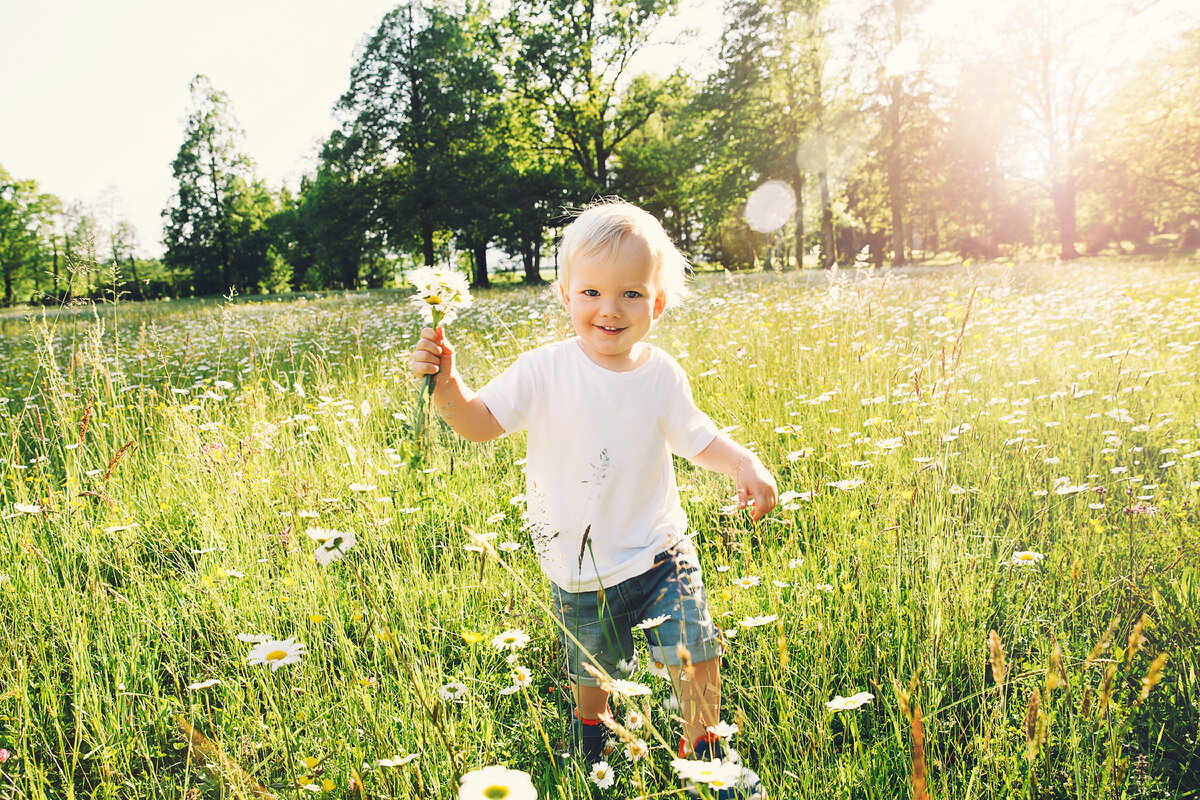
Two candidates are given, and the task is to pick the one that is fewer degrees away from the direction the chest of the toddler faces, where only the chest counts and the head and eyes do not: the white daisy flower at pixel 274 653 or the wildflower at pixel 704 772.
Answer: the wildflower

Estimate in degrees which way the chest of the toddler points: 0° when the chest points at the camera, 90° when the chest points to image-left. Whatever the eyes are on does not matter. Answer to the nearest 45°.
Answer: approximately 0°
